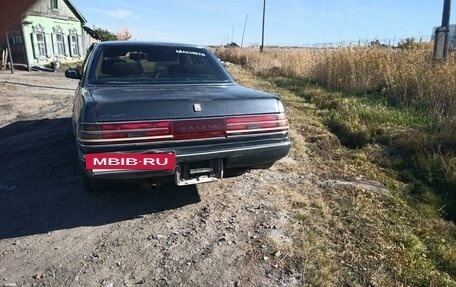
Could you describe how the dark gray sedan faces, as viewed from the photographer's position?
facing away from the viewer

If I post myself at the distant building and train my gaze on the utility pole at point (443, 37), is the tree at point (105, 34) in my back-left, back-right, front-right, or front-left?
back-left

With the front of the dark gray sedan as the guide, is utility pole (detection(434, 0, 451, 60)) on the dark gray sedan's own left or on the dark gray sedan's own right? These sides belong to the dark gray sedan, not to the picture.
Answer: on the dark gray sedan's own right

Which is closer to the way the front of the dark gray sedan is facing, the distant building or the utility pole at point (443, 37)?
the distant building

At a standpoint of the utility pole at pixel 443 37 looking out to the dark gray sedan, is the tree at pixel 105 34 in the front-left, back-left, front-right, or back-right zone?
back-right

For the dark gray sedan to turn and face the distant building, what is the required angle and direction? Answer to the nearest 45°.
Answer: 0° — it already faces it
